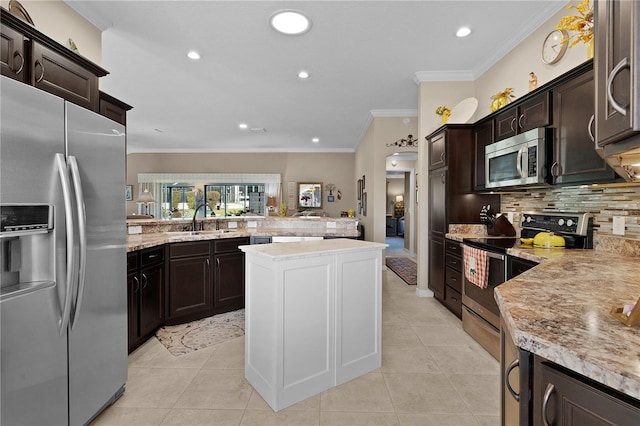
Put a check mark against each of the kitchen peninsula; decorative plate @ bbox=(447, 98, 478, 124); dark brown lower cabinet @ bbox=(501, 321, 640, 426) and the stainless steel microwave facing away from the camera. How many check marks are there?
0

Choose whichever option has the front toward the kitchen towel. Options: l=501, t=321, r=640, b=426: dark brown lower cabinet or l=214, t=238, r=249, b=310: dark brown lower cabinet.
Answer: l=214, t=238, r=249, b=310: dark brown lower cabinet

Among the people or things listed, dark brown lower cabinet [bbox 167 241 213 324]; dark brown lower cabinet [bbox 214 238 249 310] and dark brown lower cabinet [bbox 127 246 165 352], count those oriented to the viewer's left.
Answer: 0

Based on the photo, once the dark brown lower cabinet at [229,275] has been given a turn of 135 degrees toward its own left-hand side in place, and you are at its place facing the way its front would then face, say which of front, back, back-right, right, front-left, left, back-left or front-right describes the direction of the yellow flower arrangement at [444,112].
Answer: right

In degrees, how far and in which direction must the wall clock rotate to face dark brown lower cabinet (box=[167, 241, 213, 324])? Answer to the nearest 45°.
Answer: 0° — it already faces it

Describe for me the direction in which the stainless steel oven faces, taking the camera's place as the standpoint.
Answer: facing the viewer and to the left of the viewer

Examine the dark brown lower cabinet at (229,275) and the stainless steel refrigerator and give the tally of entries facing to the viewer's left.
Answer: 0

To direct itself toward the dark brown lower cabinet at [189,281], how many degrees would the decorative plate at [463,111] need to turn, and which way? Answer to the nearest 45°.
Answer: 0° — it already faces it

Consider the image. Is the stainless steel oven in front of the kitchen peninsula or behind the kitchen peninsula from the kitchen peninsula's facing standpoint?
in front

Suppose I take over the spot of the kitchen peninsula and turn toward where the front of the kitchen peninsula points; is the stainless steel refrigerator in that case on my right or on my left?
on my right

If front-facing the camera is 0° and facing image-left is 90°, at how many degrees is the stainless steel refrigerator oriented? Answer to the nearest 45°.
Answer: approximately 315°

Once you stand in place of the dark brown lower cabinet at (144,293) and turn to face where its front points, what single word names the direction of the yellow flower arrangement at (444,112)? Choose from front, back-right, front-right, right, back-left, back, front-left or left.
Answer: front-left

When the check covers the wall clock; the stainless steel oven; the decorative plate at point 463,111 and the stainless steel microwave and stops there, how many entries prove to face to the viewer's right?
0

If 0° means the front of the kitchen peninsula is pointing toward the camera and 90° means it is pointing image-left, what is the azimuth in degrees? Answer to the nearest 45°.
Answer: approximately 315°

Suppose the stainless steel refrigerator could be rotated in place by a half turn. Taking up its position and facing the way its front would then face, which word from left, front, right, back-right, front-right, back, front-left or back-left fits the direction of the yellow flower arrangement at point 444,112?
back-right

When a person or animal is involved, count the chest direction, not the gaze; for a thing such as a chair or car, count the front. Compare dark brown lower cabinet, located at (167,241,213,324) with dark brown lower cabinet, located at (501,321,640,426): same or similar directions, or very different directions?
very different directions

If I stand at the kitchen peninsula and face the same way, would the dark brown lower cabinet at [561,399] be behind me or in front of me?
in front
